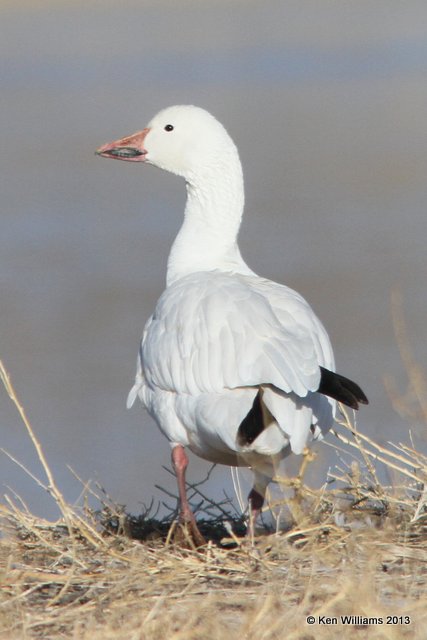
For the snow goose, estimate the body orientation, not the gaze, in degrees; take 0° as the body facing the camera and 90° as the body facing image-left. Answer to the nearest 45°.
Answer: approximately 135°
